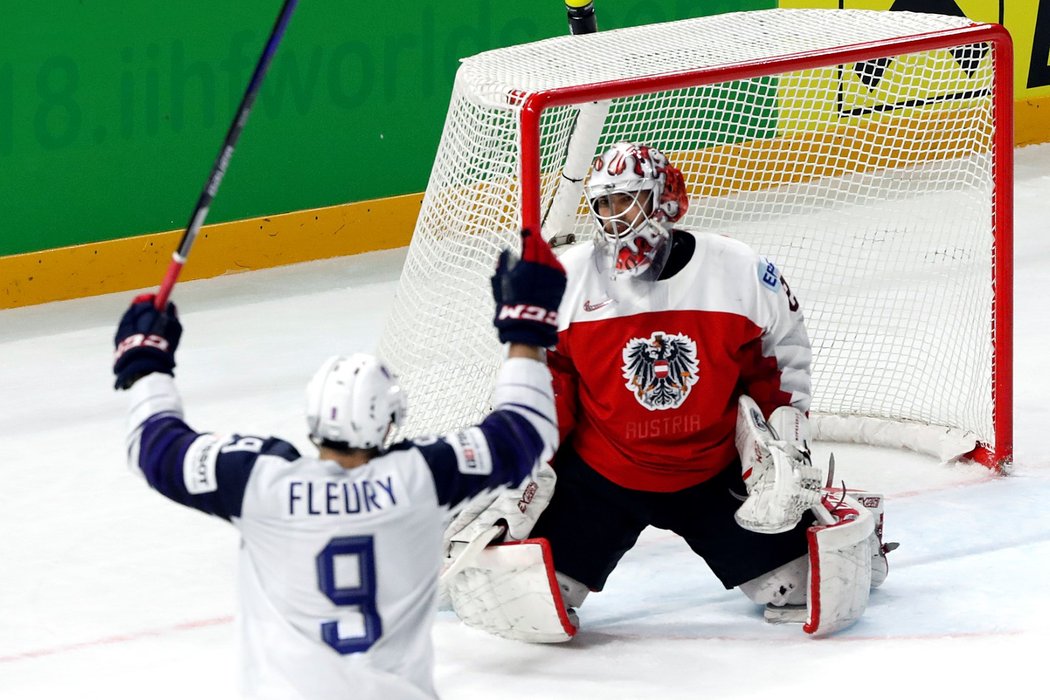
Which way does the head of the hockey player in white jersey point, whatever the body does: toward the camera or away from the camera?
away from the camera

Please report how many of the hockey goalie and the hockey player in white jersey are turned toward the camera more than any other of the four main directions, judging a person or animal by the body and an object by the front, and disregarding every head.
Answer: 1

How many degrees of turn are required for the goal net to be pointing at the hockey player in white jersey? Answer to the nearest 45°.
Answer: approximately 45° to its right

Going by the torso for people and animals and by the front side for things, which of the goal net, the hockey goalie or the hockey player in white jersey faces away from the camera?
the hockey player in white jersey

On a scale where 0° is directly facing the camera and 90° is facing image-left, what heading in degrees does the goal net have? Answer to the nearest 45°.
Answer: approximately 315°

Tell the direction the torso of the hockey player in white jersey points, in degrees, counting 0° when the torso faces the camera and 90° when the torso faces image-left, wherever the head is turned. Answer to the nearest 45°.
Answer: approximately 180°

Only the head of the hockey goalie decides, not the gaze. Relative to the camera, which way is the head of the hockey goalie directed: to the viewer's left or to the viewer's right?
to the viewer's left

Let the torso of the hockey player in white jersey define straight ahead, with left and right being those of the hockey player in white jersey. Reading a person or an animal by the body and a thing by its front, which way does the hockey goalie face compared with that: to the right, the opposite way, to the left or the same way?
the opposite way

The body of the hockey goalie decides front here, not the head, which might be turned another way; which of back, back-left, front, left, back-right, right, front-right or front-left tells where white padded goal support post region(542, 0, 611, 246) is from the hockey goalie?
back
